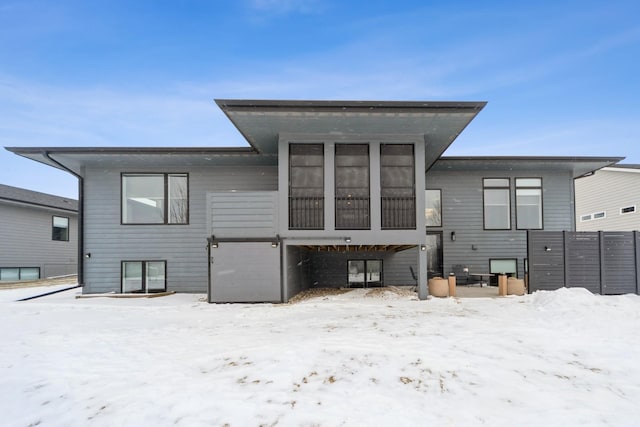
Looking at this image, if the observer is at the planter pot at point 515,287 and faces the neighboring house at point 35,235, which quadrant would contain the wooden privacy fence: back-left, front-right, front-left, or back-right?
back-right

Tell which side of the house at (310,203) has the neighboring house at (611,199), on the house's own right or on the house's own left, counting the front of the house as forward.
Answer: on the house's own right

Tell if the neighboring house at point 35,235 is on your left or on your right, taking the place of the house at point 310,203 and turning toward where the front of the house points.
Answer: on your left

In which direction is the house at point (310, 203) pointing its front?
away from the camera
